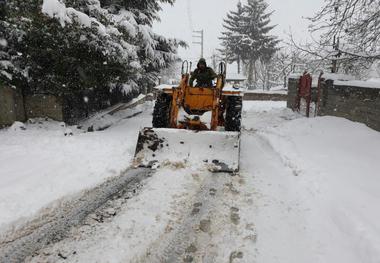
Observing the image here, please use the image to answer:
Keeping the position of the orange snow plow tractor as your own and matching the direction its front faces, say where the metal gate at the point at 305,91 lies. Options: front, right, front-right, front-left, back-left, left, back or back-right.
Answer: back-left

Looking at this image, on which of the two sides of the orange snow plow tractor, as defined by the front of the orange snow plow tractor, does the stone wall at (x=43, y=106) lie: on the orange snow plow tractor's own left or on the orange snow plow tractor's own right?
on the orange snow plow tractor's own right

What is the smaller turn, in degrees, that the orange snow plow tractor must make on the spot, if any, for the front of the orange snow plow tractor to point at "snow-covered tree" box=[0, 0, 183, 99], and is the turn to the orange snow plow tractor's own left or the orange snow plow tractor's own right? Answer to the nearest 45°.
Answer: approximately 135° to the orange snow plow tractor's own right

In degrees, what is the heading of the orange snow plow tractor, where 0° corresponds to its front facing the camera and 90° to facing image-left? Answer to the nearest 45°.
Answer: approximately 0°

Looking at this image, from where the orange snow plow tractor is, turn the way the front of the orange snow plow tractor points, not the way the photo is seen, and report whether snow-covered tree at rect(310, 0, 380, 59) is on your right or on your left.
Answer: on your left

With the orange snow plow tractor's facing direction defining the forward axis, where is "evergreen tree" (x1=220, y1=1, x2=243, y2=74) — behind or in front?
behind

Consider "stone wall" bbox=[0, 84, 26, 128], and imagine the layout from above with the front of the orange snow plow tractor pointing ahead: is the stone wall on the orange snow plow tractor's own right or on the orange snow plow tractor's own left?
on the orange snow plow tractor's own right

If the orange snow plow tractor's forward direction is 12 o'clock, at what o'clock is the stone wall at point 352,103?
The stone wall is roughly at 8 o'clock from the orange snow plow tractor.
